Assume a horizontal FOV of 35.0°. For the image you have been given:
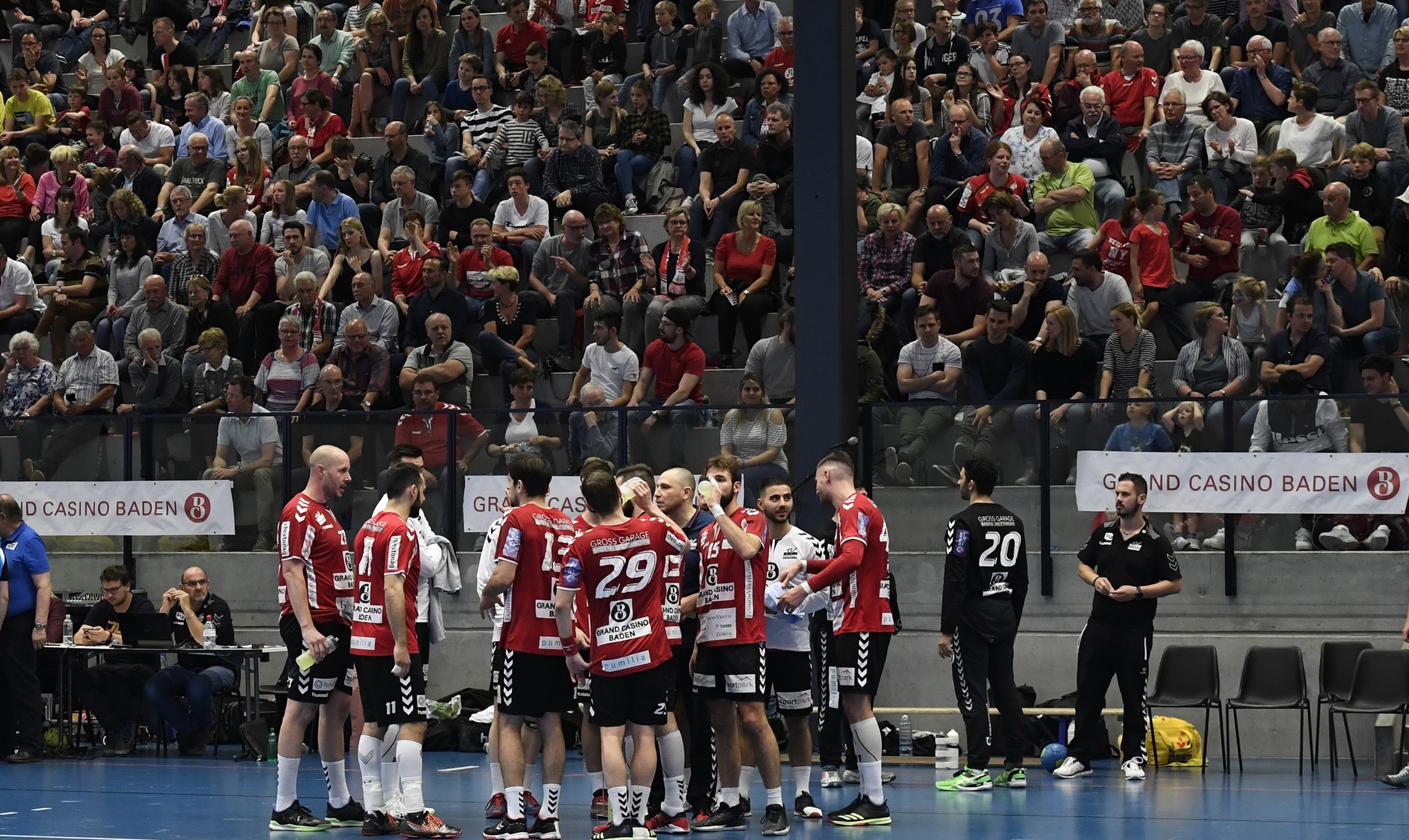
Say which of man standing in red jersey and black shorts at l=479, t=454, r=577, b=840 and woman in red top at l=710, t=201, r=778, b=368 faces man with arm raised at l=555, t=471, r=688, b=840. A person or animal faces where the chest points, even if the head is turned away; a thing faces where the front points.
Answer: the woman in red top

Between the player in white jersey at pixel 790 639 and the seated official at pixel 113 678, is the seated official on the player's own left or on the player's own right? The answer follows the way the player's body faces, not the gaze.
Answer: on the player's own right

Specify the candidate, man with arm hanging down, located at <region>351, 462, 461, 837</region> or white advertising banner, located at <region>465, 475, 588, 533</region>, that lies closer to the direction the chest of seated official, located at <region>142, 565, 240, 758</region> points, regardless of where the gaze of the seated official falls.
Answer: the man with arm hanging down

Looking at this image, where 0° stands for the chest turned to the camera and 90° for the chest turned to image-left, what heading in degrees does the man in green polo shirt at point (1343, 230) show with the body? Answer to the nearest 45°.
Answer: approximately 45°

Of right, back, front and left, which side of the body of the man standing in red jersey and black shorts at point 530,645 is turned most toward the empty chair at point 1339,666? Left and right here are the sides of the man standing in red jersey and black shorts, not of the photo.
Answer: right

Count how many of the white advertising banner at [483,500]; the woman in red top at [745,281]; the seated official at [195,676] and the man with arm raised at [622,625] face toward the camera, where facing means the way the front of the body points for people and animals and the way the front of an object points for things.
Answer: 3

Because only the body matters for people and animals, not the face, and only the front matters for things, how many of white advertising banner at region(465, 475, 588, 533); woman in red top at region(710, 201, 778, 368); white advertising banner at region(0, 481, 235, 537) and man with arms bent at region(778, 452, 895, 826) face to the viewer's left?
1

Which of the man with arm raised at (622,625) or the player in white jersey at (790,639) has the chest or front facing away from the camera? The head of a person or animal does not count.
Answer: the man with arm raised

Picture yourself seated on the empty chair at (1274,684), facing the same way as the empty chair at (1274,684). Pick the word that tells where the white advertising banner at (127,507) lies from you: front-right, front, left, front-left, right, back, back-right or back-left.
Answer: right

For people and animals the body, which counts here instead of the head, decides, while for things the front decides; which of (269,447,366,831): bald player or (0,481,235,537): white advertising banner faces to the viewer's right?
the bald player

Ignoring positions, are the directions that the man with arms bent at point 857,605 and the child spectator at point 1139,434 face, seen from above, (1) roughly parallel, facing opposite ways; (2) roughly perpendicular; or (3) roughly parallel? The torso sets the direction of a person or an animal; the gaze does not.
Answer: roughly perpendicular

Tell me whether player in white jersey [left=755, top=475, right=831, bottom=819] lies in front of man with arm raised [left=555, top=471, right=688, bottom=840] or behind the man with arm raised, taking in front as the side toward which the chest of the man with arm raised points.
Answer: in front

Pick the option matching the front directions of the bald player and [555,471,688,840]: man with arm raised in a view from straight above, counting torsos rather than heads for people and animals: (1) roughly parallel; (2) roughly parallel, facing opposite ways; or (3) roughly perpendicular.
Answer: roughly perpendicular
